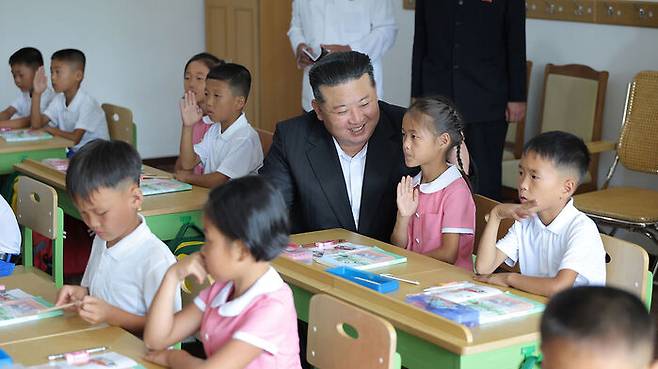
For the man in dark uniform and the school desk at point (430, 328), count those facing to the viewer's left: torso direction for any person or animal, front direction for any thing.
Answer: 0

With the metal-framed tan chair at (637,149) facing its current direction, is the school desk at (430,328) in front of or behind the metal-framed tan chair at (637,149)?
in front

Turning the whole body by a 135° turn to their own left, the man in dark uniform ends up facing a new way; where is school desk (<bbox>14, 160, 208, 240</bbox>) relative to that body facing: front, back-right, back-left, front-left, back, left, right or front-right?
back

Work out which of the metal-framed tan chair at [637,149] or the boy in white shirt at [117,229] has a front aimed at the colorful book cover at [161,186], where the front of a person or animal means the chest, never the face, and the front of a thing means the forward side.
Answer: the metal-framed tan chair

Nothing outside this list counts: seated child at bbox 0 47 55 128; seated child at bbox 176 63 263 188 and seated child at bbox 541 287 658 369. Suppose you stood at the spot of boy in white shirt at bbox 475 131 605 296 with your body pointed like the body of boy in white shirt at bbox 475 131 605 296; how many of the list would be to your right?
2

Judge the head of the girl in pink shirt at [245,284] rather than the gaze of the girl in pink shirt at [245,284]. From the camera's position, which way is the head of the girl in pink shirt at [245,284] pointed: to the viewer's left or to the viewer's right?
to the viewer's left

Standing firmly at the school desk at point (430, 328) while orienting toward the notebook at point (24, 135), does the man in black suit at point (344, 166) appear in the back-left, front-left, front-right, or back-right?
front-right

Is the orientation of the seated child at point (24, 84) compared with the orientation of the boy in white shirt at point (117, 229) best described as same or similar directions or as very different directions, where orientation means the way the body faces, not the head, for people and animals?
same or similar directions

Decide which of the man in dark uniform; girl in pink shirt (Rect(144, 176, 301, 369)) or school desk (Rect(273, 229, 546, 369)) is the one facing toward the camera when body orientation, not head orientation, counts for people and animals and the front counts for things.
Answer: the man in dark uniform

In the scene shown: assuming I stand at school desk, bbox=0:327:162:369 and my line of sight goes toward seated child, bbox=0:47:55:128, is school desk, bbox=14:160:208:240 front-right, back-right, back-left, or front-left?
front-right

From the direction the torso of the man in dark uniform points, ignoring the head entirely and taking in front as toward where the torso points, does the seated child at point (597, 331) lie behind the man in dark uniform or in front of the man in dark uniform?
in front

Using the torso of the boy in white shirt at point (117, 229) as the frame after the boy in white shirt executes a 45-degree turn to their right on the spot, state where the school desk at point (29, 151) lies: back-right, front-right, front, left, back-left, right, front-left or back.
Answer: right

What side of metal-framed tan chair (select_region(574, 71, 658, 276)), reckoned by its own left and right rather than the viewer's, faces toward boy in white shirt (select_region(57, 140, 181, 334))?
front

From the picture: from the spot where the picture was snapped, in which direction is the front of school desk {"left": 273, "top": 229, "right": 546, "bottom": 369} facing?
facing away from the viewer and to the right of the viewer
